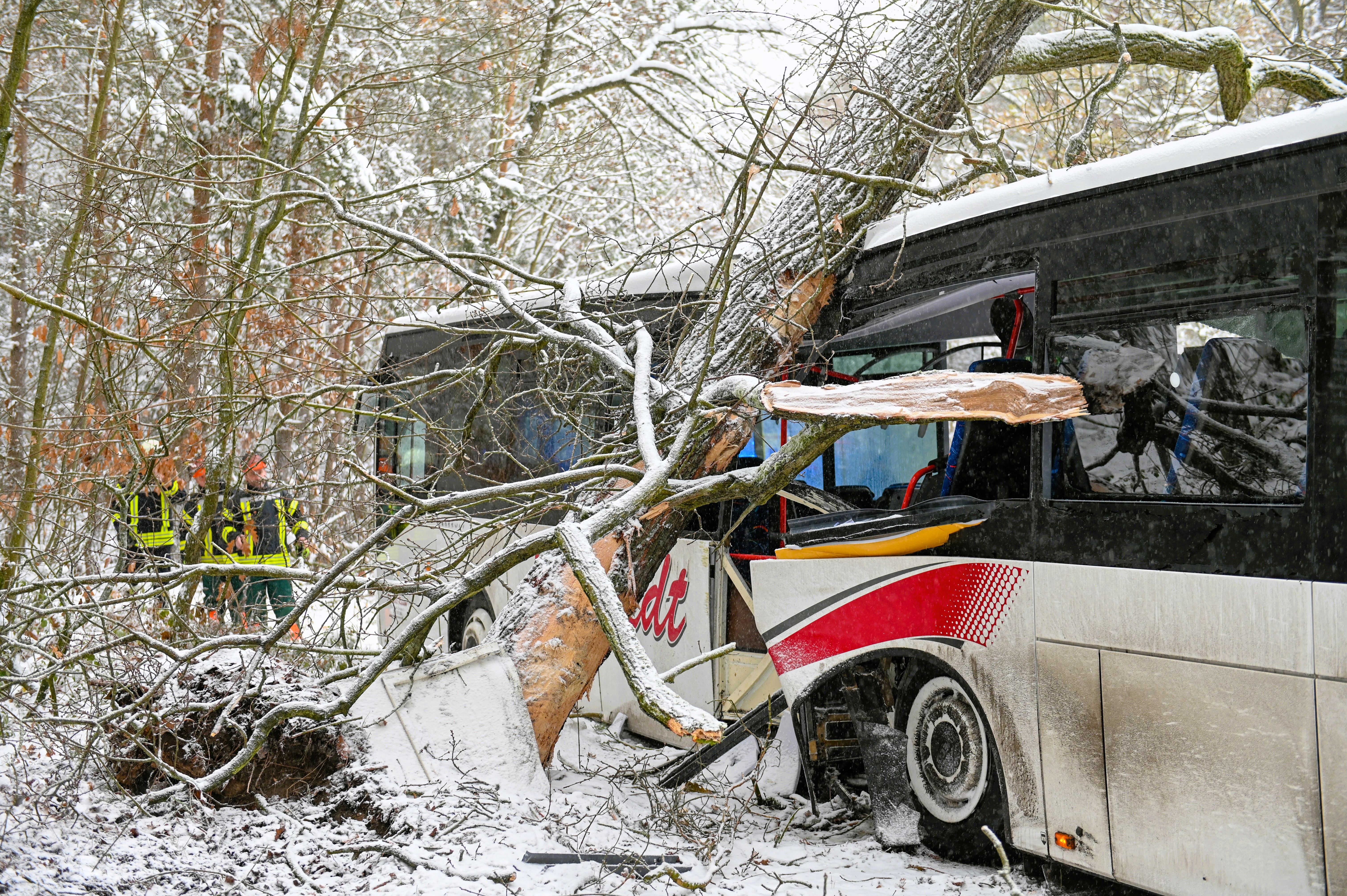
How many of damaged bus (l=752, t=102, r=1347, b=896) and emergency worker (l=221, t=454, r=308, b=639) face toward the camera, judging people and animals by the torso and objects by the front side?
1

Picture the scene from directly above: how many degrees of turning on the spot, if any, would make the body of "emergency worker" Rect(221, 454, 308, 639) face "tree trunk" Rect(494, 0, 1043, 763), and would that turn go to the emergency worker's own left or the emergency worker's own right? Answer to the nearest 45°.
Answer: approximately 45° to the emergency worker's own left

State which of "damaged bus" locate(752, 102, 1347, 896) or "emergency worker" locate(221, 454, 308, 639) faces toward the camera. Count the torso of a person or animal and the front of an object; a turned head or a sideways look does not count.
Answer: the emergency worker

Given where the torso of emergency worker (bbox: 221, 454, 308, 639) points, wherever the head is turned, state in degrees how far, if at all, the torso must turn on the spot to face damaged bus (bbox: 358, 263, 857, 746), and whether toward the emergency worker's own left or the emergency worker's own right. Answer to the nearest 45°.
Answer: approximately 45° to the emergency worker's own left

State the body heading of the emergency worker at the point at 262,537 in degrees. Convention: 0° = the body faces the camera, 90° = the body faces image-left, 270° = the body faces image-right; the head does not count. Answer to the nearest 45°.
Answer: approximately 0°

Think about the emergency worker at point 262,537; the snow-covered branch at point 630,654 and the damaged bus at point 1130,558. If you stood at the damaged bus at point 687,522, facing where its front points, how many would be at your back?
1

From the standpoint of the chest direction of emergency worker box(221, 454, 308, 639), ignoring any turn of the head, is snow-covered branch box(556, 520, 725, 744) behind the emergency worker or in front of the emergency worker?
in front

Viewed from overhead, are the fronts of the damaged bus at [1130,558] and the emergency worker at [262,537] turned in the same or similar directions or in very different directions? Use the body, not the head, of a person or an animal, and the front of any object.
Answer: very different directions

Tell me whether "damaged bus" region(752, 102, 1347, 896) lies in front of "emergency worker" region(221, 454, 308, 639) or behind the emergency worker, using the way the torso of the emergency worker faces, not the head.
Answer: in front
